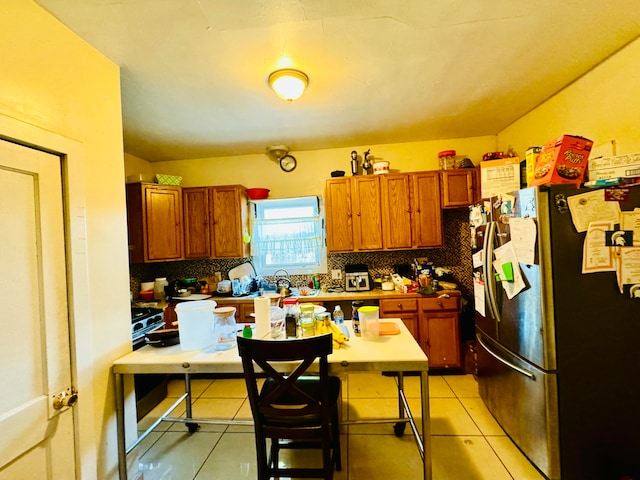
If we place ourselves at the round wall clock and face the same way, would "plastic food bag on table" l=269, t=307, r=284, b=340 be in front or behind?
in front

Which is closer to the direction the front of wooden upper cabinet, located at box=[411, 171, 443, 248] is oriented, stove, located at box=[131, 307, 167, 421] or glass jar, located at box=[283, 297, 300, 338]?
the glass jar

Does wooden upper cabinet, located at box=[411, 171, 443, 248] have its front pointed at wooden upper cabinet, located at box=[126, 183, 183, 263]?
no

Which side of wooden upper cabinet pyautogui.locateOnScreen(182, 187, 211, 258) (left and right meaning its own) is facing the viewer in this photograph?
front

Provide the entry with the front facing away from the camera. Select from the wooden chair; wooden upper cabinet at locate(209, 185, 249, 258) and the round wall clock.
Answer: the wooden chair

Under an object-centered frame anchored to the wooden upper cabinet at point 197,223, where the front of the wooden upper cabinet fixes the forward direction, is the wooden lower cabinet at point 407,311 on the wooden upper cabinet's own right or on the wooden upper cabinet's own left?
on the wooden upper cabinet's own left

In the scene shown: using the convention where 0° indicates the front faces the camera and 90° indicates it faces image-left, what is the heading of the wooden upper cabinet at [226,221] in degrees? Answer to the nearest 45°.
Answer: approximately 0°

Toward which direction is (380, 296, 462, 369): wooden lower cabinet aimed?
toward the camera

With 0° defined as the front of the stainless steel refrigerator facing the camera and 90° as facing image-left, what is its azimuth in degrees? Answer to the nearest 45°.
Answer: approximately 45°

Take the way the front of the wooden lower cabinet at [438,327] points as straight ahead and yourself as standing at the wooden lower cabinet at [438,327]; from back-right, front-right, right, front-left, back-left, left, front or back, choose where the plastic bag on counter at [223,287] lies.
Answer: right

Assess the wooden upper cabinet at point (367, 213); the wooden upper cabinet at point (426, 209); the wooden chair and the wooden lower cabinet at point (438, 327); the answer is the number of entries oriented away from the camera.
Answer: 1

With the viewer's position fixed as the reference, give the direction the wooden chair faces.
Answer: facing away from the viewer

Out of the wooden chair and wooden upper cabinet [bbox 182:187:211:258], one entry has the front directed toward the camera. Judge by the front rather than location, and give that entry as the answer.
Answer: the wooden upper cabinet

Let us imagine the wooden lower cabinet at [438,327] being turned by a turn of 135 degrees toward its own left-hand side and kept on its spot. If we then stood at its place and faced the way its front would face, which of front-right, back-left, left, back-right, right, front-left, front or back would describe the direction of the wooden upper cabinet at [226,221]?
back-left
